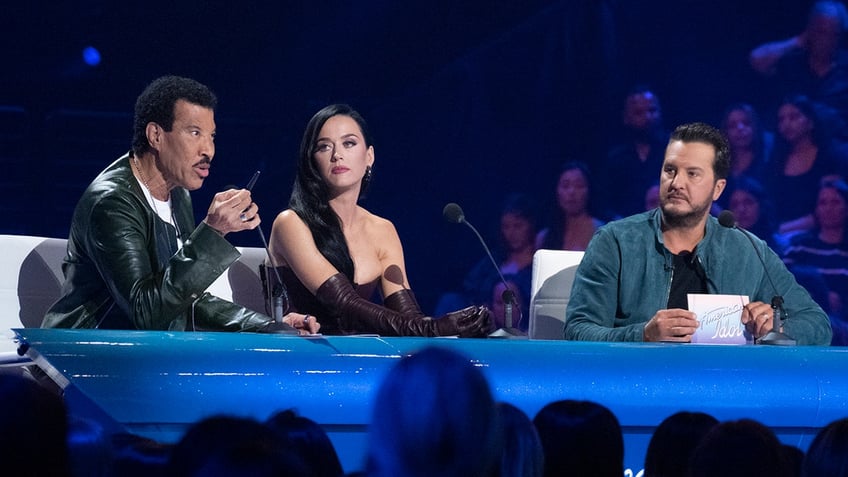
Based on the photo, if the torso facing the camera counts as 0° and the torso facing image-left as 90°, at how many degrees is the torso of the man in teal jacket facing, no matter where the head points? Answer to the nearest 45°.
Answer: approximately 0°

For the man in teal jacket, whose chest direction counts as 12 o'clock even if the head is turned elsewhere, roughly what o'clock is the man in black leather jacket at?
The man in black leather jacket is roughly at 2 o'clock from the man in teal jacket.

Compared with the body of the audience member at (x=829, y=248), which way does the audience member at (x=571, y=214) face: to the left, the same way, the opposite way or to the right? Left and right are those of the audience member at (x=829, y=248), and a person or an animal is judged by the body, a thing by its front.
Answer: the same way

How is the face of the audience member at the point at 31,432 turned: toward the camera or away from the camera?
away from the camera

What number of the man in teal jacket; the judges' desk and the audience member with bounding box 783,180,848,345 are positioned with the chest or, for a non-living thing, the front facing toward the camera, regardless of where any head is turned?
3

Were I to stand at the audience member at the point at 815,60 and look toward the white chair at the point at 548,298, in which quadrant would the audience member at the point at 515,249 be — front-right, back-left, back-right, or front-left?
front-right

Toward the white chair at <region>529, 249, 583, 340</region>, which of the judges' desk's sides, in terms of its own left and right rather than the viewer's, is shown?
back

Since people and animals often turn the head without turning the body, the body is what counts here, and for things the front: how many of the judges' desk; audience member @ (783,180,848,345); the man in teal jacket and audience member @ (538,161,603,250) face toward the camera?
4

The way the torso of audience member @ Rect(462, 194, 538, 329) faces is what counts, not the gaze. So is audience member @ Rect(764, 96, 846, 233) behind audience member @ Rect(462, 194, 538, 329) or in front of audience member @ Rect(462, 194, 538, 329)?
behind

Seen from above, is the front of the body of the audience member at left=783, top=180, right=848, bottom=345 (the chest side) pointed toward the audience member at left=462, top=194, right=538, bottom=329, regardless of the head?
no

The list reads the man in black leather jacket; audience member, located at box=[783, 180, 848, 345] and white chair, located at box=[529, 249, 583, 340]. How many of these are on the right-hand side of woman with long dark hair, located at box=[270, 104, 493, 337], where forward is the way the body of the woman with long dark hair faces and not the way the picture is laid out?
1

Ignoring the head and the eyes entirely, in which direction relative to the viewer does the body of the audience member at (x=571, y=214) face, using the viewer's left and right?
facing the viewer

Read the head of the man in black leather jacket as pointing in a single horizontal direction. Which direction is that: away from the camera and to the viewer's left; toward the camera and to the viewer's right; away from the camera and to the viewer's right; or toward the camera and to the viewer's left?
toward the camera and to the viewer's right

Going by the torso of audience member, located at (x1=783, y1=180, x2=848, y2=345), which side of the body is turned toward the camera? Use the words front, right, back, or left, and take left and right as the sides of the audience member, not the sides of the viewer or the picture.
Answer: front

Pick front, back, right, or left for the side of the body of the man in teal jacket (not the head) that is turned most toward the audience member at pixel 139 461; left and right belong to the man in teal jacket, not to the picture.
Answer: front

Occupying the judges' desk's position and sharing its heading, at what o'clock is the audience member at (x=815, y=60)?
The audience member is roughly at 7 o'clock from the judges' desk.

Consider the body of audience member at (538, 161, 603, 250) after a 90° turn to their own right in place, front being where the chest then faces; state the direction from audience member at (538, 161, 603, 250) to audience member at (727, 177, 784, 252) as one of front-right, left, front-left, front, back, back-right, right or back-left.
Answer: back

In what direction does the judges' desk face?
toward the camera
